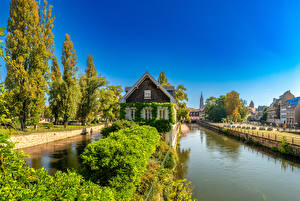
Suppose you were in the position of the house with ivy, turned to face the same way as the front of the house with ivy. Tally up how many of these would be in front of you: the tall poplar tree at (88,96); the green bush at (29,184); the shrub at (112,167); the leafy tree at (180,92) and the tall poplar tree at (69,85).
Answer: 2

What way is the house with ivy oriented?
toward the camera

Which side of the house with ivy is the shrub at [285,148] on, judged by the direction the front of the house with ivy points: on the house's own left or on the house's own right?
on the house's own left

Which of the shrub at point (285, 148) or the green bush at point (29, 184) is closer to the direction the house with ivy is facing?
the green bush

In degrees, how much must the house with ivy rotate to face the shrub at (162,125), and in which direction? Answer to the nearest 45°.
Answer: approximately 45° to its left

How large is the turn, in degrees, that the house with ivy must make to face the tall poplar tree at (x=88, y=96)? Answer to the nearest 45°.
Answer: approximately 135° to its right

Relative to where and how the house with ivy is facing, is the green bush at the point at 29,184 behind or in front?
in front

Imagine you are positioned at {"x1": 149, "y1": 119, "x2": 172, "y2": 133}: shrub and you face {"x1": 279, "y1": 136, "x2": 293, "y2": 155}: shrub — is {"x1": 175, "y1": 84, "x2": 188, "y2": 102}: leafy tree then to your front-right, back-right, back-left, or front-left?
front-left

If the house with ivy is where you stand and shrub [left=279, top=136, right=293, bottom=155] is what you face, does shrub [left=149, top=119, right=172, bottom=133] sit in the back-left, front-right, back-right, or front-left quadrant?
front-right

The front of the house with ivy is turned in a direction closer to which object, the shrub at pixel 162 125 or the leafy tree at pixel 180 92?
the shrub

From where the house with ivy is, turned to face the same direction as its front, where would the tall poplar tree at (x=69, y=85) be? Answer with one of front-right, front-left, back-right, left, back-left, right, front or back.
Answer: back-right

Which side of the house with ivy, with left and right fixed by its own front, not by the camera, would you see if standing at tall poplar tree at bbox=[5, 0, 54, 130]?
right

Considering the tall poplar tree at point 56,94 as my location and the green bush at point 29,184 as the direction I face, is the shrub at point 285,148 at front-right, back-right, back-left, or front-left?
front-left

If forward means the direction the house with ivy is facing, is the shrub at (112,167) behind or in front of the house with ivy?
in front

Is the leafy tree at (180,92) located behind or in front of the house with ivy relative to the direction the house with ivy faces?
behind
